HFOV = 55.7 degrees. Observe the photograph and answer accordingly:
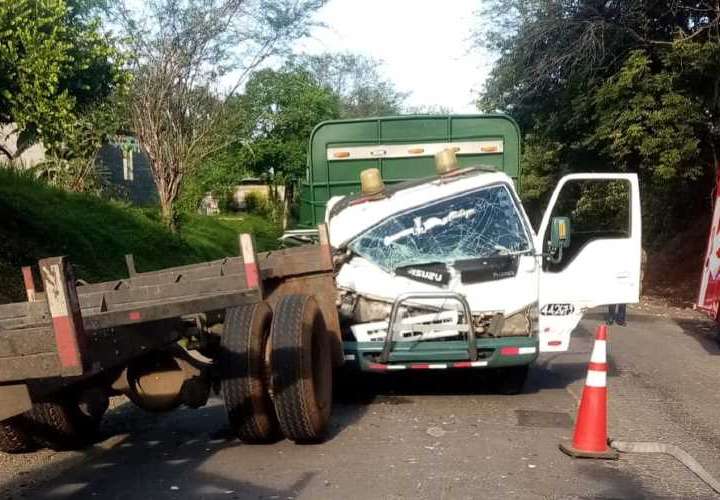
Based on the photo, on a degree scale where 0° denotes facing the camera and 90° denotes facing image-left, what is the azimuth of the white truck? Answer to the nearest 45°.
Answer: approximately 0°

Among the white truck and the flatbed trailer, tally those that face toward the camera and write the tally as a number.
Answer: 1

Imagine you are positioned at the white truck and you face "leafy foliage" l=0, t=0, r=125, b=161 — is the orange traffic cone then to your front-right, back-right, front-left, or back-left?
back-left

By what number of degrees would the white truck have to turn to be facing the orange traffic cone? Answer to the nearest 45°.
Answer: approximately 45° to its left

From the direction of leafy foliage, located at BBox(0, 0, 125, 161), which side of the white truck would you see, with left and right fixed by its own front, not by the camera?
right

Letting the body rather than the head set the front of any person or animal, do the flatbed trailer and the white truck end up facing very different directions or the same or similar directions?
very different directions

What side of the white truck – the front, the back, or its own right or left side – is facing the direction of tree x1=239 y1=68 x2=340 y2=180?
back
